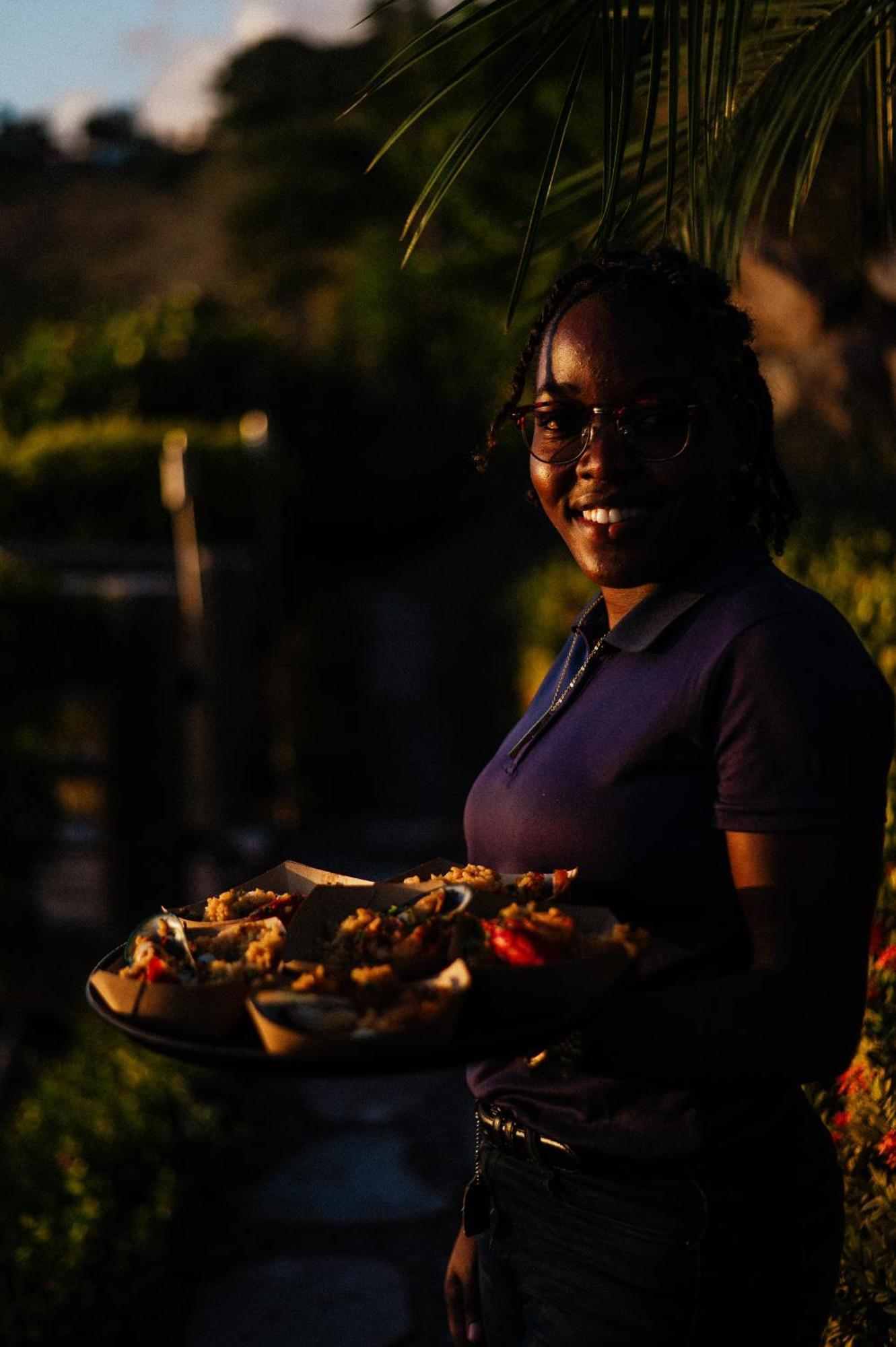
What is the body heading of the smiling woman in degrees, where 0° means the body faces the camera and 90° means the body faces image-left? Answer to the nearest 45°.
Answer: approximately 45°

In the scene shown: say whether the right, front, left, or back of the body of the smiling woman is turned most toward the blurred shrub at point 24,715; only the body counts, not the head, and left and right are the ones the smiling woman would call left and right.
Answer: right

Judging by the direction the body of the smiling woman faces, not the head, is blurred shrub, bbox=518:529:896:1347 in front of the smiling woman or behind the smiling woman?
behind

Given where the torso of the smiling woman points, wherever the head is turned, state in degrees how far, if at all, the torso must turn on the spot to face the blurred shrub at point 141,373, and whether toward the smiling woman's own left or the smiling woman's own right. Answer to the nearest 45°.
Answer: approximately 135° to the smiling woman's own right
